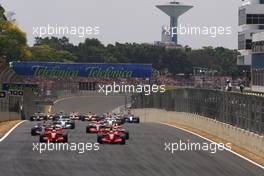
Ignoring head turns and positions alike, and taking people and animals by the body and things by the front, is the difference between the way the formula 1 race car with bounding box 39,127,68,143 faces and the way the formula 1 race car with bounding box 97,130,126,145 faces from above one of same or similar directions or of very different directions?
same or similar directions

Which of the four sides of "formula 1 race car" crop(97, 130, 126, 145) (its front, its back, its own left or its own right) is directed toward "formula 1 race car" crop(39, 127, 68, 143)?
right

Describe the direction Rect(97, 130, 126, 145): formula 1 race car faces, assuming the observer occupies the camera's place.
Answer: facing the viewer

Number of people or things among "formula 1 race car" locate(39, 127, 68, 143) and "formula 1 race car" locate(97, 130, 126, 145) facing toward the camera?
2

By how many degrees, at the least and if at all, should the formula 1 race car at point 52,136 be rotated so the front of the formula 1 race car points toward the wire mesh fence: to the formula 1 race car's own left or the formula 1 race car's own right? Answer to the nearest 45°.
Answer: approximately 90° to the formula 1 race car's own left

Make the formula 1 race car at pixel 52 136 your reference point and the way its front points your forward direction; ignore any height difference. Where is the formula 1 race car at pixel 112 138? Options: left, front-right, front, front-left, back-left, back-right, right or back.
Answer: left
